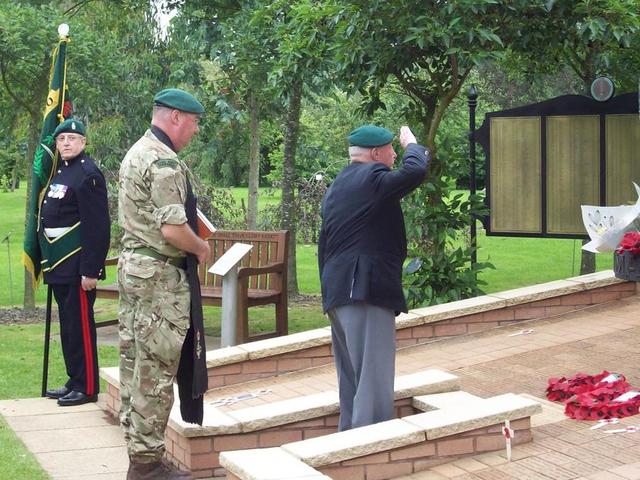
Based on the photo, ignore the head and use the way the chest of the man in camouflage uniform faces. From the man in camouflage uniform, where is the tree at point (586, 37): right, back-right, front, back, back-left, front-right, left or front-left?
front-left

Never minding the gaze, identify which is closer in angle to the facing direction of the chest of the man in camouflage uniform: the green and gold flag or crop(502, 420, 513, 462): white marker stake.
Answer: the white marker stake

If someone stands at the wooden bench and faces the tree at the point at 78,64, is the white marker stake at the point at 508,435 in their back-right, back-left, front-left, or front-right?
back-left

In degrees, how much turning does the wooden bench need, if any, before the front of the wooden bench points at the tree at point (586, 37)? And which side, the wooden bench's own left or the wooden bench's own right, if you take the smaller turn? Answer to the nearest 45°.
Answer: approximately 135° to the wooden bench's own left

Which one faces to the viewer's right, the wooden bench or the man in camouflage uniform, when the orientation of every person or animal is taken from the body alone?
the man in camouflage uniform

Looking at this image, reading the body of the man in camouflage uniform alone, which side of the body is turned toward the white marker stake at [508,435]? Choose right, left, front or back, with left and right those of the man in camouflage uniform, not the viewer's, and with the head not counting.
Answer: front

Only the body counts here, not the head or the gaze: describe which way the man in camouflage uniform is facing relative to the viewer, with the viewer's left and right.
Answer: facing to the right of the viewer

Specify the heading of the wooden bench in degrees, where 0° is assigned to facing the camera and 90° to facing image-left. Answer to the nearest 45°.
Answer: approximately 45°

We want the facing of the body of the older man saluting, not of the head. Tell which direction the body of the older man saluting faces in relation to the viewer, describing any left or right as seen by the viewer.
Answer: facing away from the viewer and to the right of the viewer

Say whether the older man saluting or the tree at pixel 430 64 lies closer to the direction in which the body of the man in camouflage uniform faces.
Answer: the older man saluting

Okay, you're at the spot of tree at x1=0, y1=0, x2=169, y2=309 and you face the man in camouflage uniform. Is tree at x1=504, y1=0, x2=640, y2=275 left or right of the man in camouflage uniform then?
left

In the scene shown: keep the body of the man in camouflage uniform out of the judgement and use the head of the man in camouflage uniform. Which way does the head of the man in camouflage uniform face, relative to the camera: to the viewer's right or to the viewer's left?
to the viewer's right

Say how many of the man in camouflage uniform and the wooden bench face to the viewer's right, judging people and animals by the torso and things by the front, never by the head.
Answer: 1

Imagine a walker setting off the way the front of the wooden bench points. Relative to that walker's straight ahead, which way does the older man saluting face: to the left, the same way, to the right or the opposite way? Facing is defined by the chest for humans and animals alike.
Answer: the opposite way

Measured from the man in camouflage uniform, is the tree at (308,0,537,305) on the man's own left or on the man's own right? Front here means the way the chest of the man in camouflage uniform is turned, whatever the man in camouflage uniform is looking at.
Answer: on the man's own left
